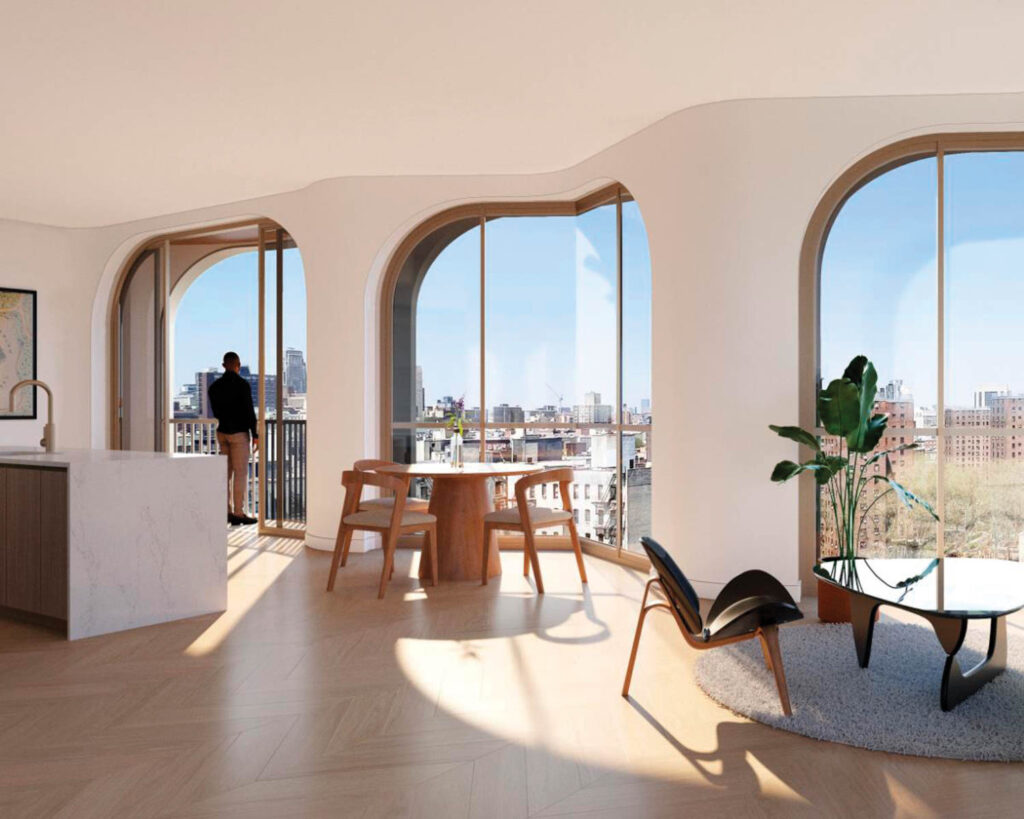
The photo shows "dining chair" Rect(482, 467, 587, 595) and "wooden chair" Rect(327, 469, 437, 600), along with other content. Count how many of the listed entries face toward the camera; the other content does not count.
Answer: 0

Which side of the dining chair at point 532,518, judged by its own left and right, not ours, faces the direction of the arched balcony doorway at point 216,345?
front

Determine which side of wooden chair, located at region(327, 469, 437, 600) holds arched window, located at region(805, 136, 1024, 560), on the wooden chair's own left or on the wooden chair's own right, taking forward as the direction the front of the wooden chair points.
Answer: on the wooden chair's own right

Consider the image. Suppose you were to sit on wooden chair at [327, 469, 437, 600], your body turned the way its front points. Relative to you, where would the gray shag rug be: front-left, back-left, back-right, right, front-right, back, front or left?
right

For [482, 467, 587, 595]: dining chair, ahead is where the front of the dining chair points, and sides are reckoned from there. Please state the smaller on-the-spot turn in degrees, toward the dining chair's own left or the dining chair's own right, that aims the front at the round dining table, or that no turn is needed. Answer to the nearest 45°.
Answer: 0° — it already faces it

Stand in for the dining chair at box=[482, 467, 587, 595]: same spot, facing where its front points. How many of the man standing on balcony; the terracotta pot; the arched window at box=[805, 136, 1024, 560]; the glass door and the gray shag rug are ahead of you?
2

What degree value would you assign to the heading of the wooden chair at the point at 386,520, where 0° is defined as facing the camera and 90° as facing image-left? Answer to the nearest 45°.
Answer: approximately 225°

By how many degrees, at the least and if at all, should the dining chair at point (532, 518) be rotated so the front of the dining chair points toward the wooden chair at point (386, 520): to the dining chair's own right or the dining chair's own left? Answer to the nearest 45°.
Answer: approximately 45° to the dining chair's own left

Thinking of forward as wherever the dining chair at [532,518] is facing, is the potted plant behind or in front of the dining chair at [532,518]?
behind

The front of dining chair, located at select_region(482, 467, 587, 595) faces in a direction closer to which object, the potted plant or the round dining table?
the round dining table

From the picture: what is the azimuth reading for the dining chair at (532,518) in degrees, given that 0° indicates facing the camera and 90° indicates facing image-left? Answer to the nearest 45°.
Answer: approximately 135°

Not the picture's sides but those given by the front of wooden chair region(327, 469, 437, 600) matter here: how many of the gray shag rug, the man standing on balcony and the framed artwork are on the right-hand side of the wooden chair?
1

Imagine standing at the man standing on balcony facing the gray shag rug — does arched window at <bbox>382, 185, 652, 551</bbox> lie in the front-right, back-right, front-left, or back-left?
front-left

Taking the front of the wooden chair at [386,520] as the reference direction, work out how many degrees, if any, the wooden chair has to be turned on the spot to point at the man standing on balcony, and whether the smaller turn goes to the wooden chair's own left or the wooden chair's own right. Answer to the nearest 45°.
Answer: approximately 90° to the wooden chair's own left

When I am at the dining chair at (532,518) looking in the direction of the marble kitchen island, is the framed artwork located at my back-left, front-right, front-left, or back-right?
front-right
